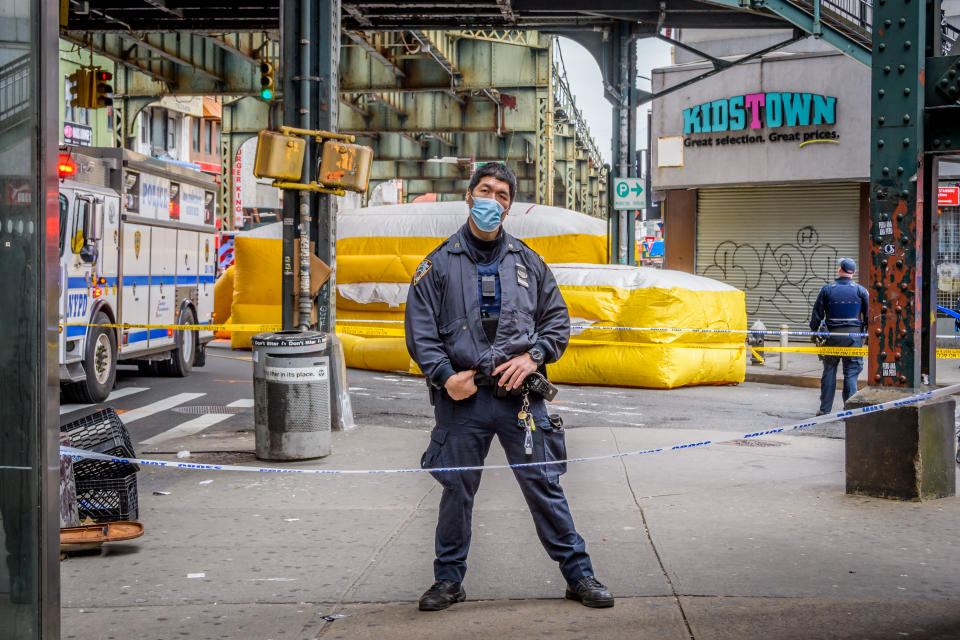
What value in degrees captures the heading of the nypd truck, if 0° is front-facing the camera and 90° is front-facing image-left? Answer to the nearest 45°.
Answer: approximately 45°

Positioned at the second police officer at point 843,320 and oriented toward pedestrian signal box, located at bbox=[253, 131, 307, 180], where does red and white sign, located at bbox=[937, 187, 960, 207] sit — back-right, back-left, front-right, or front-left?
back-right

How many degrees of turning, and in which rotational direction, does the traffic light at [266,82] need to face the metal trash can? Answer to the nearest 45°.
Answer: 0° — it already faces it

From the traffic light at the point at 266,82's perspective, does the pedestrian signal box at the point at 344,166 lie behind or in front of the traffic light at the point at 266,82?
in front

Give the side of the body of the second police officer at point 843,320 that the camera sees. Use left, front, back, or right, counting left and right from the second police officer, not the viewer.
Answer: back

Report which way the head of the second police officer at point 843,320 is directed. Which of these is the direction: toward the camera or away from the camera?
away from the camera

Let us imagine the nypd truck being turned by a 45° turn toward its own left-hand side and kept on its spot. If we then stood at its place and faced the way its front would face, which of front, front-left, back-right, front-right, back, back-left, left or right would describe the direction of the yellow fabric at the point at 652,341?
left

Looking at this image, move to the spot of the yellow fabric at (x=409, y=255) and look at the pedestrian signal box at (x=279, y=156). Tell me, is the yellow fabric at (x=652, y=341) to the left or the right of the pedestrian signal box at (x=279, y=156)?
left

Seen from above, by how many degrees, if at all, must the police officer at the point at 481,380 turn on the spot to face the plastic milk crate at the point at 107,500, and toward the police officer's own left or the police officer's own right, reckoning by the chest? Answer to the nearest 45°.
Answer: approximately 135° to the police officer's own right

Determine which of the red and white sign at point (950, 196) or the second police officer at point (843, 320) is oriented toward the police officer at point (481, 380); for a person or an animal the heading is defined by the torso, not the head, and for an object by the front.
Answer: the red and white sign

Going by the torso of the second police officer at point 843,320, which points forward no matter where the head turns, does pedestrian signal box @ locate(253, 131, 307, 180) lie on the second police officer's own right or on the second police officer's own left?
on the second police officer's own left

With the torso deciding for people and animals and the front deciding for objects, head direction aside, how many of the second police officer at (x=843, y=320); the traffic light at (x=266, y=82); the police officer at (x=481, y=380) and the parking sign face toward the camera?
3

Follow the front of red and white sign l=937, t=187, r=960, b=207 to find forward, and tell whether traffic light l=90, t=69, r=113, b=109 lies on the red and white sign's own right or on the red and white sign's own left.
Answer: on the red and white sign's own right

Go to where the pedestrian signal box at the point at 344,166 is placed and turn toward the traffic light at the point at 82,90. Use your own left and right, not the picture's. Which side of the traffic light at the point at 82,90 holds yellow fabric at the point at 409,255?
right
